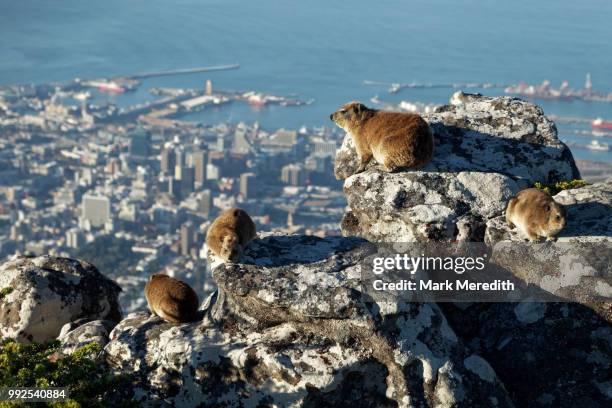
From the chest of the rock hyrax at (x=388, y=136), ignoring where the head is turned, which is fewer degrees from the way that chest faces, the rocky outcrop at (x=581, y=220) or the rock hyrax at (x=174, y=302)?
the rock hyrax

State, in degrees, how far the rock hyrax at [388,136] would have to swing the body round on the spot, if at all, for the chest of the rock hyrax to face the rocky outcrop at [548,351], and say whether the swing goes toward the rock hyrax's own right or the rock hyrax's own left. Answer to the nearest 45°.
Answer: approximately 135° to the rock hyrax's own left

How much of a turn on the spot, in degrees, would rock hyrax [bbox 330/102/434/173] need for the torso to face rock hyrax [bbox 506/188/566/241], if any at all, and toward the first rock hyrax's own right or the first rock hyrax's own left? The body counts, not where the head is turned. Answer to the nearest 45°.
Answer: approximately 135° to the first rock hyrax's own left

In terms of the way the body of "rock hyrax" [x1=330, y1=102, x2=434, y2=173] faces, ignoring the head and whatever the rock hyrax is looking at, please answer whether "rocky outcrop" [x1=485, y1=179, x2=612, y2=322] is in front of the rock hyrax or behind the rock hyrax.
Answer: behind

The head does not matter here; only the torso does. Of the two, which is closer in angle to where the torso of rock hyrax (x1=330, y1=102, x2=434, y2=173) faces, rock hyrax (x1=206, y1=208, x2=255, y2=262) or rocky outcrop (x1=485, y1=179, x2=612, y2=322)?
the rock hyrax

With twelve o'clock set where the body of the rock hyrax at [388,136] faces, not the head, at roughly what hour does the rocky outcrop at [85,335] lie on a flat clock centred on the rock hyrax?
The rocky outcrop is roughly at 11 o'clock from the rock hyrax.

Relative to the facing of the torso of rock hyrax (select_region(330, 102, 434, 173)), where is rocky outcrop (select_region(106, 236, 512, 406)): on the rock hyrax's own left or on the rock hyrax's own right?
on the rock hyrax's own left

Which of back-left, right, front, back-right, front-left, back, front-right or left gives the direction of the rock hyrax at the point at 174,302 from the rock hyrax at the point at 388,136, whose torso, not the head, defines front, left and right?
front-left

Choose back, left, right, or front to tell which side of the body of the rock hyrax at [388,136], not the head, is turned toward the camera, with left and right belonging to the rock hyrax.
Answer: left
